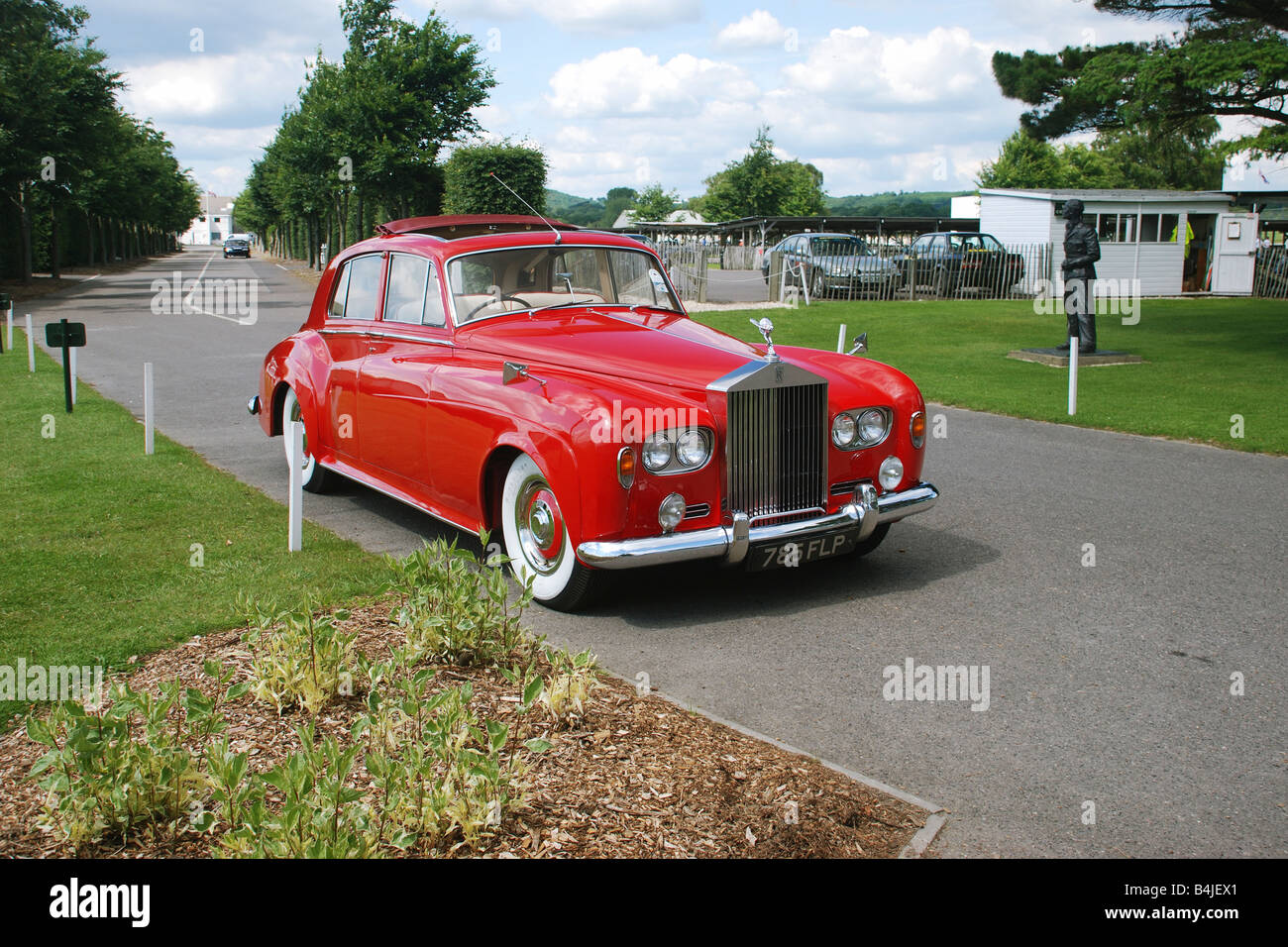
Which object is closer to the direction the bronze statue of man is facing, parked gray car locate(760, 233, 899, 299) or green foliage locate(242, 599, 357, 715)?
the green foliage

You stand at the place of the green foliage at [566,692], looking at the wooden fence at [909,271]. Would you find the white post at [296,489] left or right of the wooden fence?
left

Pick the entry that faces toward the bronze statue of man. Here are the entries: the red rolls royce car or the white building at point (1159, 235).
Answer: the white building

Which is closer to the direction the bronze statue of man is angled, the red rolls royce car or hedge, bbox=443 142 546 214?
the red rolls royce car

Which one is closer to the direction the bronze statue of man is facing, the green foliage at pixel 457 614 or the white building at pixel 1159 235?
the green foliage

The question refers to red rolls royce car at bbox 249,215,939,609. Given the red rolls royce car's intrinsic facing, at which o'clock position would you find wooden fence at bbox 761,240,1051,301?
The wooden fence is roughly at 8 o'clock from the red rolls royce car.

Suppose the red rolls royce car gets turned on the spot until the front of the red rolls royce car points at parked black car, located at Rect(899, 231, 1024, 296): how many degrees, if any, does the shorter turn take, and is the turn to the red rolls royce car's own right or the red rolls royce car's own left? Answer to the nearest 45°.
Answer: approximately 135° to the red rolls royce car's own left

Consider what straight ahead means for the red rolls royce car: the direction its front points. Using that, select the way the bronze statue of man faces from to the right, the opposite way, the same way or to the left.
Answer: to the right

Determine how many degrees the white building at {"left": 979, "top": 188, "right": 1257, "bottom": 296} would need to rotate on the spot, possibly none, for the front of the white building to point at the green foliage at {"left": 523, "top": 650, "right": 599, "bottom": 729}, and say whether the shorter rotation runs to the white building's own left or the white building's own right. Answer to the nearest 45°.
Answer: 0° — it already faces it

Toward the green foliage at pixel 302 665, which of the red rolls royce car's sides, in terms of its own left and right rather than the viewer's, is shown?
right

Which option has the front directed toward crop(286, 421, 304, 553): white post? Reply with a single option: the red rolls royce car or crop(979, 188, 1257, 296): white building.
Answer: the white building
